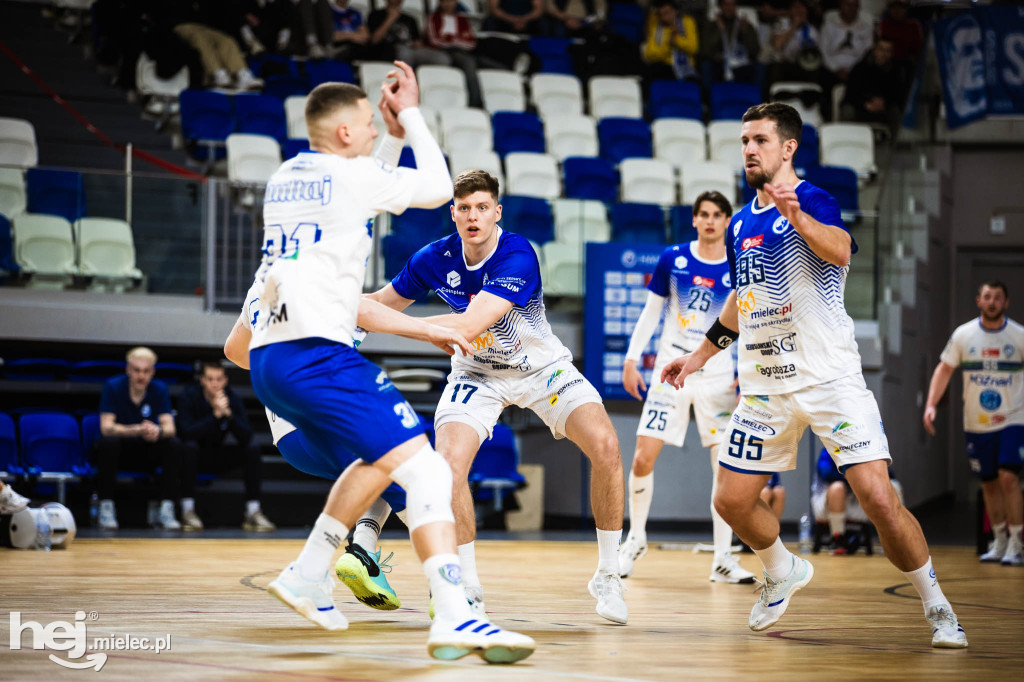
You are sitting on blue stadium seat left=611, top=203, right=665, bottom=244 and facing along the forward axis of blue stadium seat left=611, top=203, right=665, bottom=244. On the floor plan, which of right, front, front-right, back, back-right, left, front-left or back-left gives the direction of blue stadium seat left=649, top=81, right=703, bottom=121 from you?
back

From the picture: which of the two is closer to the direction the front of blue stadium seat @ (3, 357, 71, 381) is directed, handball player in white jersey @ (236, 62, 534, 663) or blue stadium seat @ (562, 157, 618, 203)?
the handball player in white jersey

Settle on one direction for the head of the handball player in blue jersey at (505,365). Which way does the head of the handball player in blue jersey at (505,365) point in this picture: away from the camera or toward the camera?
toward the camera

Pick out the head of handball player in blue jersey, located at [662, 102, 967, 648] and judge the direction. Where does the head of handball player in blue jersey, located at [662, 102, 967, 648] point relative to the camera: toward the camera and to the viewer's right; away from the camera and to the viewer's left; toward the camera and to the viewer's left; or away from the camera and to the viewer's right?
toward the camera and to the viewer's left

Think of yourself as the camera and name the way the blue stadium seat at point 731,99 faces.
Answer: facing the viewer

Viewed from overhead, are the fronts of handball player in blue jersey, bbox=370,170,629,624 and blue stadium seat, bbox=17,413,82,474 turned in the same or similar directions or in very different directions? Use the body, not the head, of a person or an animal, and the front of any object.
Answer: same or similar directions

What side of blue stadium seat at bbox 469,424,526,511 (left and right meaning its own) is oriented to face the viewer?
front

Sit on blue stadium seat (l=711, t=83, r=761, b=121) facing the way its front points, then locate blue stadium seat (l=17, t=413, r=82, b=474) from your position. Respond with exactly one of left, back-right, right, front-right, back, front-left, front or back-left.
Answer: front-right

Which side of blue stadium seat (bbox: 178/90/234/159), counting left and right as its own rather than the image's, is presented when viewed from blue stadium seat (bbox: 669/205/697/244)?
left

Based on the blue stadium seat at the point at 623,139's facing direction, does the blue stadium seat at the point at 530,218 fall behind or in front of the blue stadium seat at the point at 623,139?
in front

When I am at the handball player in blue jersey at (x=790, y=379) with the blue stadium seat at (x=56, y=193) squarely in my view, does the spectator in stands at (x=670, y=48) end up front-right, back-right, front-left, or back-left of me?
front-right

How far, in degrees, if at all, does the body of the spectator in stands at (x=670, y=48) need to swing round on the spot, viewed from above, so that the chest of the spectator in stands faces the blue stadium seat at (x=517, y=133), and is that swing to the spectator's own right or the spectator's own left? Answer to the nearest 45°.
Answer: approximately 45° to the spectator's own right

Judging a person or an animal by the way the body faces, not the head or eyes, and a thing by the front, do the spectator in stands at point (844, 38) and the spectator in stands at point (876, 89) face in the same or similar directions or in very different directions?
same or similar directions

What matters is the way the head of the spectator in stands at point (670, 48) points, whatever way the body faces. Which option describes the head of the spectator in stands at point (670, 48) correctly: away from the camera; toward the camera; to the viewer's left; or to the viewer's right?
toward the camera

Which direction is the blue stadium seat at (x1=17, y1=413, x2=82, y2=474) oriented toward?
toward the camera
